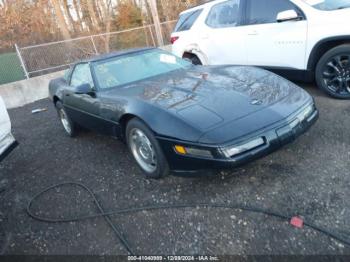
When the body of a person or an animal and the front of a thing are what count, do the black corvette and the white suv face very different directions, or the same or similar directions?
same or similar directions

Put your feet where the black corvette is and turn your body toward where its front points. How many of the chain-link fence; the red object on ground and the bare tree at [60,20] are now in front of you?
1

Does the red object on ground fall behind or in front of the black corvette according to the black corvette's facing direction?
in front

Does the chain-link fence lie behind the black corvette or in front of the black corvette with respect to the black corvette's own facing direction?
behind

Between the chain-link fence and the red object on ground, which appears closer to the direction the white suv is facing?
the red object on ground

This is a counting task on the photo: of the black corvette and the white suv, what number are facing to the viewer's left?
0

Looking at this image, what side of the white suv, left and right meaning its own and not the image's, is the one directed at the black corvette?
right

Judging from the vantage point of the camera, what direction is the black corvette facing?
facing the viewer and to the right of the viewer

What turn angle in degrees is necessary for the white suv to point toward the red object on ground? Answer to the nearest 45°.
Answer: approximately 45° to its right

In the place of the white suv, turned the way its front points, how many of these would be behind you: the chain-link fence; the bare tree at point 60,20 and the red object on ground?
2

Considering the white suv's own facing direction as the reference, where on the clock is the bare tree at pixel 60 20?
The bare tree is roughly at 6 o'clock from the white suv.
